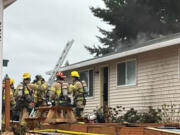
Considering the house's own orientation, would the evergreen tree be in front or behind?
behind

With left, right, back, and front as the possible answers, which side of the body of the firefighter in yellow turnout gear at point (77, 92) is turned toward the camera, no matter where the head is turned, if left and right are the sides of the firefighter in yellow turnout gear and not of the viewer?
left

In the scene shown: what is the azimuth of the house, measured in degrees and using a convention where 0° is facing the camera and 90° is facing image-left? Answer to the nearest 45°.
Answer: approximately 45°

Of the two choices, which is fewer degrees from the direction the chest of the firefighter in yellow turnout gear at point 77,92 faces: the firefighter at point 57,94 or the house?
the firefighter

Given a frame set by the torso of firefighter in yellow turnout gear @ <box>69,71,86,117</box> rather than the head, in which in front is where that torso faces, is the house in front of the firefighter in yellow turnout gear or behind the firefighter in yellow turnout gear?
behind

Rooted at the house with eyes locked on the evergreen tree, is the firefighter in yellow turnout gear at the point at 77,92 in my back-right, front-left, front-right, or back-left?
back-left

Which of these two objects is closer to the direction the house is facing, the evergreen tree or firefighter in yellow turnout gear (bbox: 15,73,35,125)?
the firefighter in yellow turnout gear

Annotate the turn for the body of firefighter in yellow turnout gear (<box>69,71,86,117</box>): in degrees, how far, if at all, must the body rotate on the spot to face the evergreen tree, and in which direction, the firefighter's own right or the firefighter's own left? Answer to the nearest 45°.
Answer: approximately 90° to the firefighter's own right
